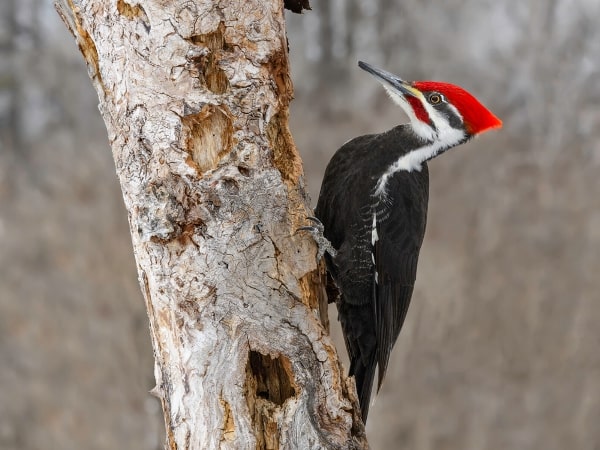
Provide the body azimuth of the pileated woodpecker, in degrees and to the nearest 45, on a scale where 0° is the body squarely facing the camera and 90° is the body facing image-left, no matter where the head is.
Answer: approximately 90°
